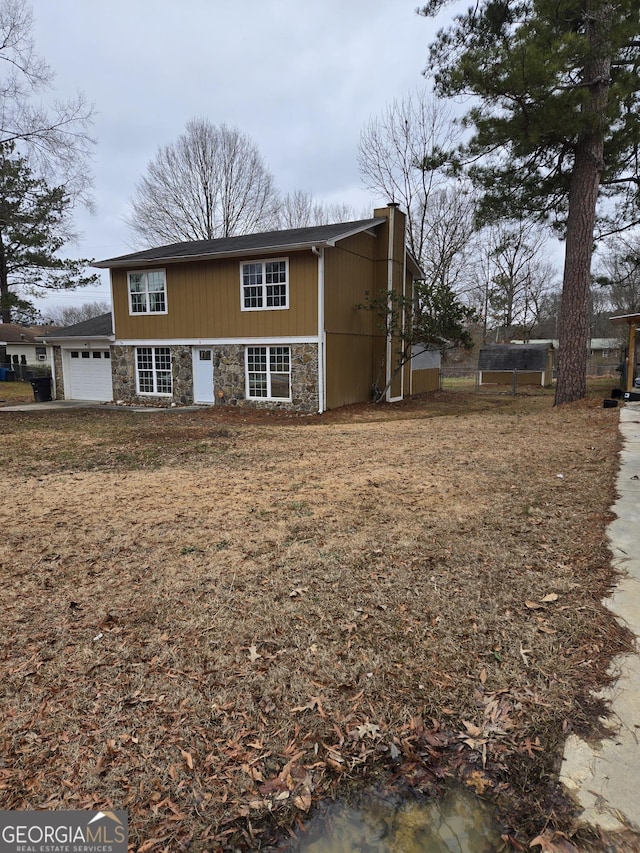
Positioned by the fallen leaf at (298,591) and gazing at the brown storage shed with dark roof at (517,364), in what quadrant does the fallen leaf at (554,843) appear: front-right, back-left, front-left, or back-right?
back-right

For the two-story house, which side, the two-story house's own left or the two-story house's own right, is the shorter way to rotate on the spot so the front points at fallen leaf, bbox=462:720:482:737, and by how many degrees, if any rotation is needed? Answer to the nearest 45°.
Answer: approximately 45° to the two-story house's own left

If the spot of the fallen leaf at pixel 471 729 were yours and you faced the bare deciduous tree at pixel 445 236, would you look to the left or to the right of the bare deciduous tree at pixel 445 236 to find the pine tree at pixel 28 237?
left

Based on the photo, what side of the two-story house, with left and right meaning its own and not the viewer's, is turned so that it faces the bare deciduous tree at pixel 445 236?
back

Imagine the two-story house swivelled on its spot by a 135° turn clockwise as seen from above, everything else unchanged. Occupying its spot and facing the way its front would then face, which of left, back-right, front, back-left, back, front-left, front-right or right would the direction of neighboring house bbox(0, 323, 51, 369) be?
front-left

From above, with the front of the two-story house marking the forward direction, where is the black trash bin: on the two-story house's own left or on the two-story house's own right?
on the two-story house's own right

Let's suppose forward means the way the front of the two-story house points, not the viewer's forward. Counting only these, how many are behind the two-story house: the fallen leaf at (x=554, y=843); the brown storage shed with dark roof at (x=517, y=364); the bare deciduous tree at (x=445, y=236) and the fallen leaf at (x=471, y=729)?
2

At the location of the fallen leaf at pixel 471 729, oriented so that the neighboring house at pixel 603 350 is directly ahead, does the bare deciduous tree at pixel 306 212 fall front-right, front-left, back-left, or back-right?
front-left

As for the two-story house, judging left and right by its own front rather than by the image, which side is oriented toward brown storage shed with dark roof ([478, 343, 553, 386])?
back

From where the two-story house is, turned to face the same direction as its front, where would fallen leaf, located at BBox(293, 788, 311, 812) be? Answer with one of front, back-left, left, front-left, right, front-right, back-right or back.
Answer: front-left

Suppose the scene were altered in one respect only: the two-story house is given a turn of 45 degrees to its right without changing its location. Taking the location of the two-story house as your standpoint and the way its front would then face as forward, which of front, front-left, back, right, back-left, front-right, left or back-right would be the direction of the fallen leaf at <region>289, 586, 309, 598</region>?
left

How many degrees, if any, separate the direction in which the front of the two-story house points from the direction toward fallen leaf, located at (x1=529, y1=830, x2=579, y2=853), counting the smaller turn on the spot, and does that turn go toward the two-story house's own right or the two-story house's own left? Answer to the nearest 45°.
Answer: approximately 45° to the two-story house's own left

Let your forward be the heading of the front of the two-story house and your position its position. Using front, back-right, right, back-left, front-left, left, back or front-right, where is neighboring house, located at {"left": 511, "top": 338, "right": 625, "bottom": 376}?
back

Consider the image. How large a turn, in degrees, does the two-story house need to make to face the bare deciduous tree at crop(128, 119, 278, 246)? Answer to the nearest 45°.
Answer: approximately 135° to its right

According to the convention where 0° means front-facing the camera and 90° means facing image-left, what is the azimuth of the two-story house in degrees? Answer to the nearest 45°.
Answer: approximately 45°

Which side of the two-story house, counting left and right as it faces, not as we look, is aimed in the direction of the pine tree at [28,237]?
right
